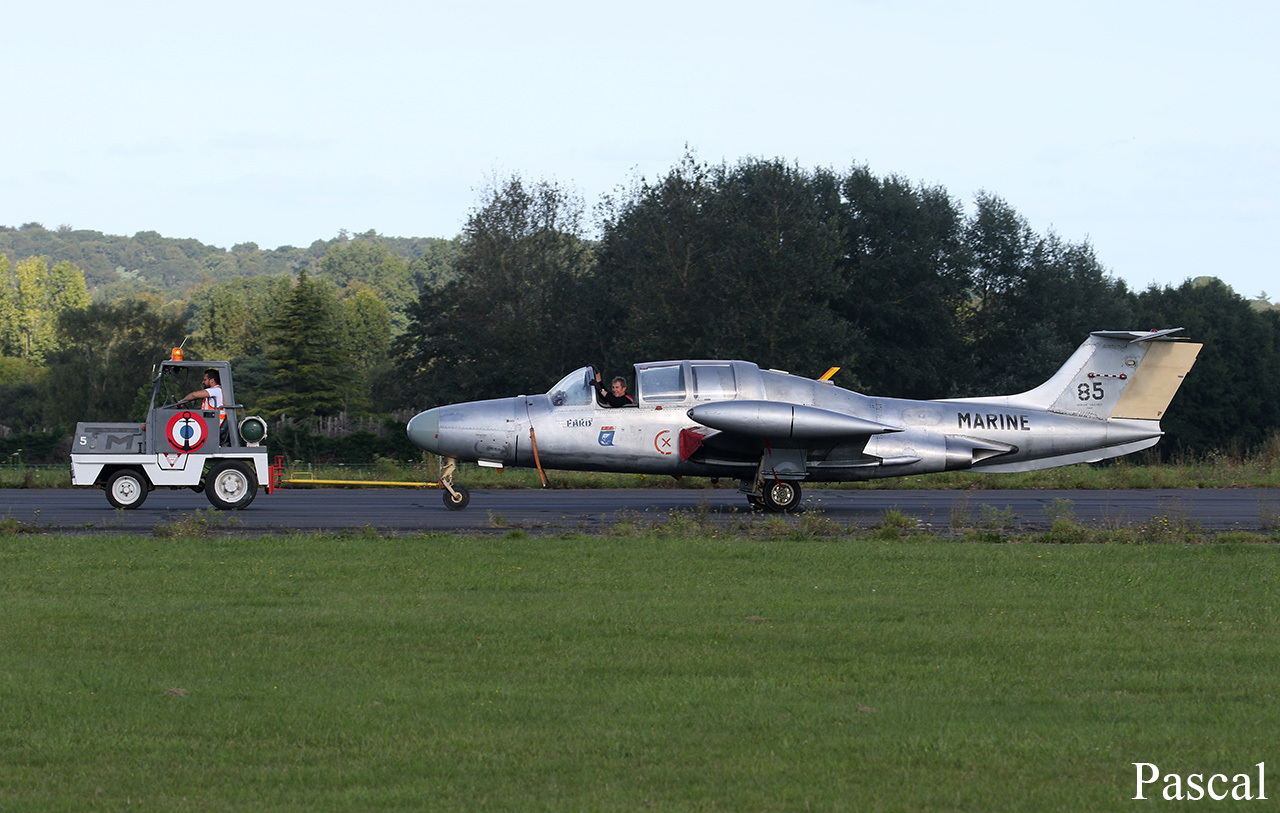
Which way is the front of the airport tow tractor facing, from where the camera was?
facing to the left of the viewer

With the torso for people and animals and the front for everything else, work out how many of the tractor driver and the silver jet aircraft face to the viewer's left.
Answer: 2

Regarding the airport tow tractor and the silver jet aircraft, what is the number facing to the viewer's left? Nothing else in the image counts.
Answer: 2

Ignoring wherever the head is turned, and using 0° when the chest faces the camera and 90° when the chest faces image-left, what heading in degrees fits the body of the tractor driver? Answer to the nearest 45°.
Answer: approximately 90°

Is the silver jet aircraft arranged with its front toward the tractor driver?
yes

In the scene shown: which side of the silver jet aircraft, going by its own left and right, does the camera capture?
left

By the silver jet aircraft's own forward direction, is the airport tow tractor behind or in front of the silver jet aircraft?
in front

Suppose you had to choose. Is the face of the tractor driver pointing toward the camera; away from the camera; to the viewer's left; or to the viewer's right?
to the viewer's left

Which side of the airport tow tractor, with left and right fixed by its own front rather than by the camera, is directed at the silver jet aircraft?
back

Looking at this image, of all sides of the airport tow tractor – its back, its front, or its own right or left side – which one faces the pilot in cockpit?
back
